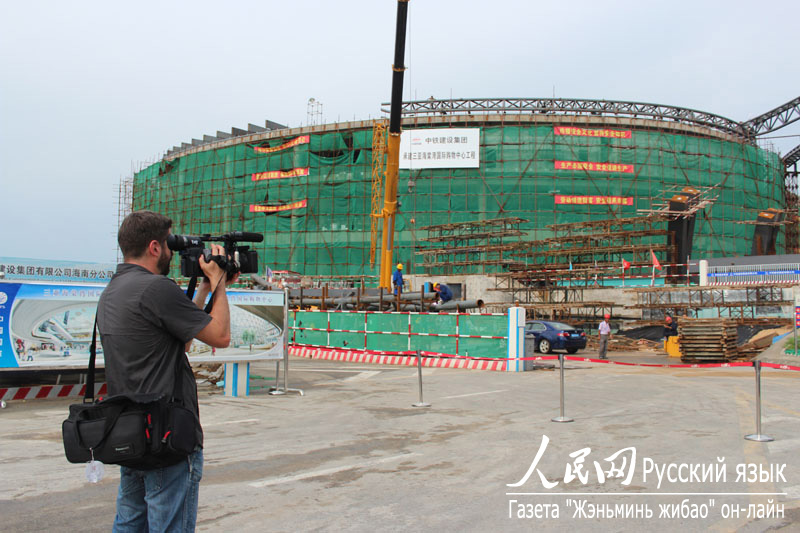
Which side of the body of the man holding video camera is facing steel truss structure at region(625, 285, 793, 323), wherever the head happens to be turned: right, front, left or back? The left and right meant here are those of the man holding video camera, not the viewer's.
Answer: front

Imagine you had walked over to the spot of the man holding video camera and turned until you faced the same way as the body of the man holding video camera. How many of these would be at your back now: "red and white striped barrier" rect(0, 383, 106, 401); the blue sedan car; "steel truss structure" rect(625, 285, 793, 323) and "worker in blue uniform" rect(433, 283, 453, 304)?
0

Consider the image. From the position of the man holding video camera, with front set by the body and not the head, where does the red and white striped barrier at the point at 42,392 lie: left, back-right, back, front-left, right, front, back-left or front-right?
front-left

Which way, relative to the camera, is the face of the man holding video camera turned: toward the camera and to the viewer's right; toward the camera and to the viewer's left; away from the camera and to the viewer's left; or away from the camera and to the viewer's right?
away from the camera and to the viewer's right

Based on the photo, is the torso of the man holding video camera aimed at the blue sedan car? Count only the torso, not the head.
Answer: yes

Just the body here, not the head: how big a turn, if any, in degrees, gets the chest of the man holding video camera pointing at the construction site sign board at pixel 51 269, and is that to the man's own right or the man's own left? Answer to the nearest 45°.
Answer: approximately 45° to the man's own left

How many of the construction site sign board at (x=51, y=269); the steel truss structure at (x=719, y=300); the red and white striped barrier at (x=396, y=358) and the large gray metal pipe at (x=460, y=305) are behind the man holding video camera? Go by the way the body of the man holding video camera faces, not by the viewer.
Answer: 0

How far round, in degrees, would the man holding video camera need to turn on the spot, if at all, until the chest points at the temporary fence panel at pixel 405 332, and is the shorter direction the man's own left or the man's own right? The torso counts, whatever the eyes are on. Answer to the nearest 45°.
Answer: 0° — they already face it

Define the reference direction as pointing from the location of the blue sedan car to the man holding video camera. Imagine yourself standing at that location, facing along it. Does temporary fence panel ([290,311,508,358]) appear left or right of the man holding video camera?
right

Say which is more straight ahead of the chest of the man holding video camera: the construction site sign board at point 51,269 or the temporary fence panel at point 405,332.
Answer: the temporary fence panel

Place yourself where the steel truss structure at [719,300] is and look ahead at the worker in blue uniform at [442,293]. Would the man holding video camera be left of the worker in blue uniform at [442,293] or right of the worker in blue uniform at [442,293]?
left

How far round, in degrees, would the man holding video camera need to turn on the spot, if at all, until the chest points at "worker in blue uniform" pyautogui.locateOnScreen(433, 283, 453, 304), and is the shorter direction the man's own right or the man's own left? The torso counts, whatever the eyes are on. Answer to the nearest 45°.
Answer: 0° — they already face them

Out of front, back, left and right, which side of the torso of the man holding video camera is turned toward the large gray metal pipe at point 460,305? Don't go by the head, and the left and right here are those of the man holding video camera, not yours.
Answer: front

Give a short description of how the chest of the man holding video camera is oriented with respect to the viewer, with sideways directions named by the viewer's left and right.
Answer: facing away from the viewer and to the right of the viewer

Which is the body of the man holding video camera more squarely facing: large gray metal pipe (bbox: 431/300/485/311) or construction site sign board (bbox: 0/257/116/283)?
the large gray metal pipe

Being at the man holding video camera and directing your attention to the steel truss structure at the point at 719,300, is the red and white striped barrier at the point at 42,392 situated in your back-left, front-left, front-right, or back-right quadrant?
front-left
